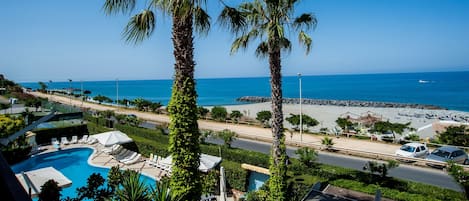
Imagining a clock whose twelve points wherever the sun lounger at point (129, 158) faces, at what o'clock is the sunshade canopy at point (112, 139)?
The sunshade canopy is roughly at 3 o'clock from the sun lounger.

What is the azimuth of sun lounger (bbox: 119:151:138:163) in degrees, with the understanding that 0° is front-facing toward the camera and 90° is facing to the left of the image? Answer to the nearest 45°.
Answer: approximately 45°

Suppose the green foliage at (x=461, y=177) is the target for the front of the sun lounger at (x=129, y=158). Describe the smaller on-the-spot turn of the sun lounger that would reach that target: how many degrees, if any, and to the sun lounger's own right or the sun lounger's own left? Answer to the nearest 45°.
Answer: approximately 90° to the sun lounger's own left

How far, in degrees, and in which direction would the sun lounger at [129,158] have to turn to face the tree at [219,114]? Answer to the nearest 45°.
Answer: approximately 180°

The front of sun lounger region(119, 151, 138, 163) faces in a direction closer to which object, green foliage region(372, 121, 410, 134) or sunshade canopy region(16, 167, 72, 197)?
the sunshade canopy

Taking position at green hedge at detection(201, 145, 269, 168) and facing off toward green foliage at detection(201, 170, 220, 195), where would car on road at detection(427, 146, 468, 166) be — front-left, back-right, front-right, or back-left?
back-left

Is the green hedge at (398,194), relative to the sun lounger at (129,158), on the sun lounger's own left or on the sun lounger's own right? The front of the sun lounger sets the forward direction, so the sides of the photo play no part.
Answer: on the sun lounger's own left

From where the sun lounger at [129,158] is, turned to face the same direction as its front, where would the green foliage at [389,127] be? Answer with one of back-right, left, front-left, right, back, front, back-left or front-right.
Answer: back-left

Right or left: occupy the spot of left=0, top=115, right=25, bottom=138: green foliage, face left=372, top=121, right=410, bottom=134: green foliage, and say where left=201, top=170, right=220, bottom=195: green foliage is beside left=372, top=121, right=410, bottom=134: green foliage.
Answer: right

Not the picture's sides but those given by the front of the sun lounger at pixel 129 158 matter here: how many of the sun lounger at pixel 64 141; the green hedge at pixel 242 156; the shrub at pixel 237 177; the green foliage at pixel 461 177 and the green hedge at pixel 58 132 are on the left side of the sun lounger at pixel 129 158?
3

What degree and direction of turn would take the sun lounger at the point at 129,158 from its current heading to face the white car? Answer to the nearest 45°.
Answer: approximately 135° to its left
